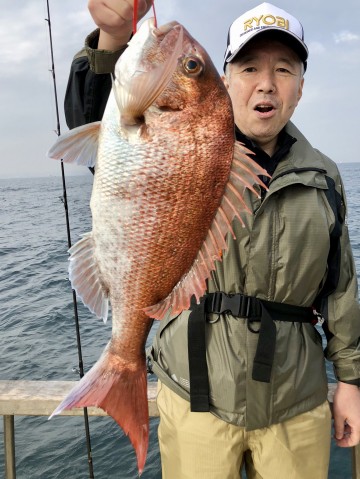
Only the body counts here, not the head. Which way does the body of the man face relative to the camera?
toward the camera

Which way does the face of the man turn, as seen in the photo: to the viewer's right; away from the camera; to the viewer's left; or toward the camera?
toward the camera
